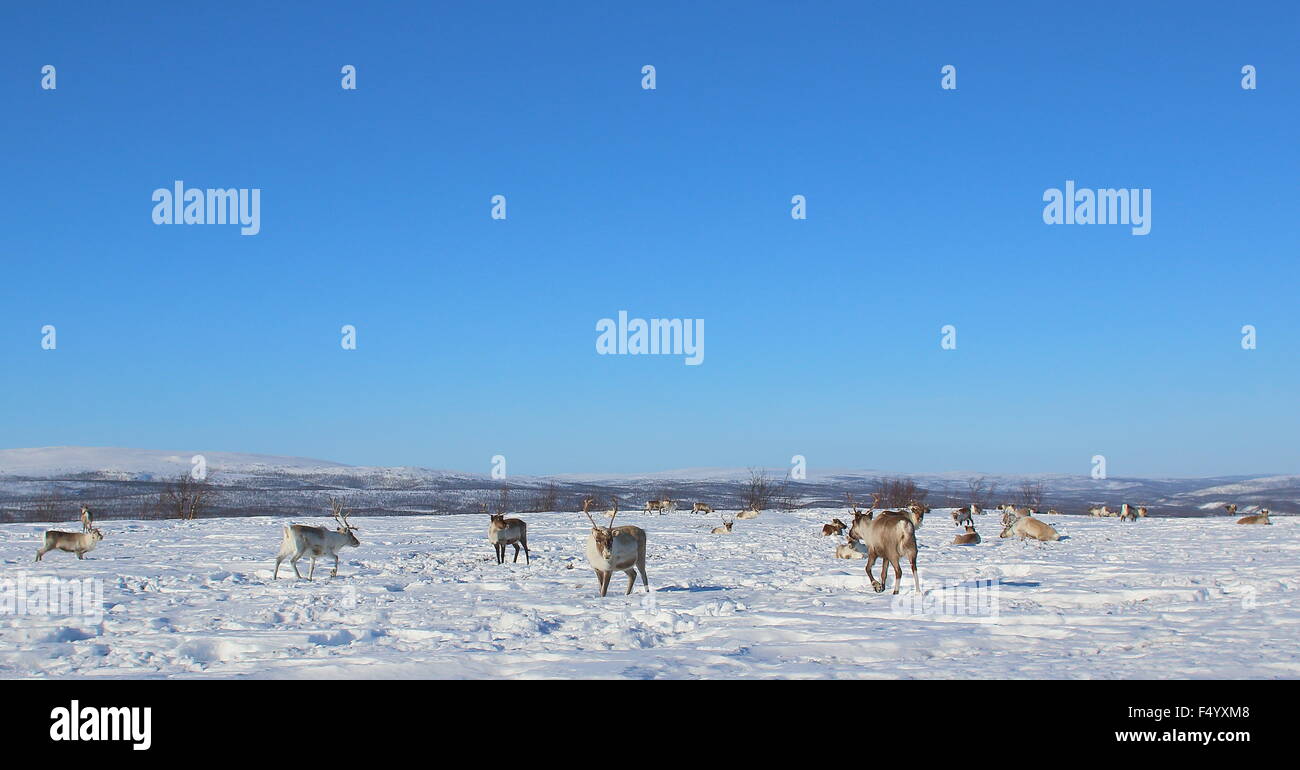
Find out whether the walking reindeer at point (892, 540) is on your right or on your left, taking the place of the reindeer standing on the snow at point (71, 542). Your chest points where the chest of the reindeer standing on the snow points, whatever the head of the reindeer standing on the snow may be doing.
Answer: on your right

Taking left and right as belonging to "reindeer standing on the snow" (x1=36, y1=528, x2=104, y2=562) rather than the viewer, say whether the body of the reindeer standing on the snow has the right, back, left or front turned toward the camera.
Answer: right

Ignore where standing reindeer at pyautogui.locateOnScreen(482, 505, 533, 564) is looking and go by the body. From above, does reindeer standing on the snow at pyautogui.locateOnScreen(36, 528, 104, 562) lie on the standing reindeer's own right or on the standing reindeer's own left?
on the standing reindeer's own right

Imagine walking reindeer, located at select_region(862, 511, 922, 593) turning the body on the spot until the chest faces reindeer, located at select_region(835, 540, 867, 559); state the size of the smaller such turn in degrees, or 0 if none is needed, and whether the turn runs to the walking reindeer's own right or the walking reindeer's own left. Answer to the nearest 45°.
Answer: approximately 45° to the walking reindeer's own right

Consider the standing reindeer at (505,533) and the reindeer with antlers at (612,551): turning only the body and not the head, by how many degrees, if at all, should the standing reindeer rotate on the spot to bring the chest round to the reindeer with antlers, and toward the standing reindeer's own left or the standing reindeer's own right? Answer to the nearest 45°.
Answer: approximately 45° to the standing reindeer's own left

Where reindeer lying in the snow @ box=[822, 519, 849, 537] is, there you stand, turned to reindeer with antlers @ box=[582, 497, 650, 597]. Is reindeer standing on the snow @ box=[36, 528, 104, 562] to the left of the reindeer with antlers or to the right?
right

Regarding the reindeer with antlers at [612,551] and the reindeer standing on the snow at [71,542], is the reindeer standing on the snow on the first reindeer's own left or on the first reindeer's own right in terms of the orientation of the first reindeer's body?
on the first reindeer's own right

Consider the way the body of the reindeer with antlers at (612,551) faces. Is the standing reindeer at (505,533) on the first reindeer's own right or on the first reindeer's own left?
on the first reindeer's own right

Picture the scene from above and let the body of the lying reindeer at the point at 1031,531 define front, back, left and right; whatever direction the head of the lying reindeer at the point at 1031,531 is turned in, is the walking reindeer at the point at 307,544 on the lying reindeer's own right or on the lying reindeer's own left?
on the lying reindeer's own left

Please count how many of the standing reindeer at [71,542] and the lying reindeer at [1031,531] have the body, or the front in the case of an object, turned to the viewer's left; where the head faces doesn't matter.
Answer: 1

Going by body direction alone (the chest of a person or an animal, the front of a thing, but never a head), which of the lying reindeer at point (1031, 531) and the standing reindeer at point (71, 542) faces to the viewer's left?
the lying reindeer at point (1031, 531)

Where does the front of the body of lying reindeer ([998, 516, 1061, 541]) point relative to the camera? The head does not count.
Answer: to the viewer's left
